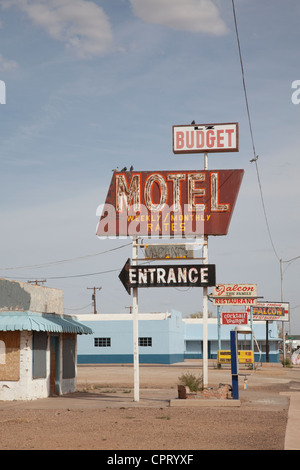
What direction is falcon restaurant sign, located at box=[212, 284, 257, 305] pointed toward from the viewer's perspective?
toward the camera

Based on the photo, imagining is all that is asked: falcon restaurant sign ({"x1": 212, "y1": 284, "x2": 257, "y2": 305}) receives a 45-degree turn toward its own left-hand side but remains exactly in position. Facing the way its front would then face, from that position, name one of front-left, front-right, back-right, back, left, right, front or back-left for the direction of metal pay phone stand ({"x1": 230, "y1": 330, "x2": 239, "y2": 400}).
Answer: front-right

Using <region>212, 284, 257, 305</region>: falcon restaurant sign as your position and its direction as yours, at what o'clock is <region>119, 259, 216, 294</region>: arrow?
The arrow is roughly at 12 o'clock from the falcon restaurant sign.
